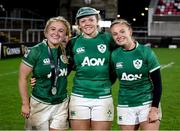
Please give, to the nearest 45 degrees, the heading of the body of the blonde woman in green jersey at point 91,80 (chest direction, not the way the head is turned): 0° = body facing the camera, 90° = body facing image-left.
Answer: approximately 0°

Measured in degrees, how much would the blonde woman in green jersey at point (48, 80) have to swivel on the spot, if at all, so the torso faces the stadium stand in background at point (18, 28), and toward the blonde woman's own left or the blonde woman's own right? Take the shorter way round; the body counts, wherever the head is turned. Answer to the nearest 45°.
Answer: approximately 135° to the blonde woman's own left

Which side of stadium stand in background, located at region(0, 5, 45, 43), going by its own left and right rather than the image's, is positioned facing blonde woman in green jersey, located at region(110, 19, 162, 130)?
front

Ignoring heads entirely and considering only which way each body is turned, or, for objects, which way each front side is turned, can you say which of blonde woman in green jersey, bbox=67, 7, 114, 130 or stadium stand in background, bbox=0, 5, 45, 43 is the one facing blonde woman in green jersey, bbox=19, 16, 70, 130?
the stadium stand in background

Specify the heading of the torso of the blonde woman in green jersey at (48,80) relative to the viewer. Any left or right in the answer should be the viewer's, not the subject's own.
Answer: facing the viewer and to the right of the viewer

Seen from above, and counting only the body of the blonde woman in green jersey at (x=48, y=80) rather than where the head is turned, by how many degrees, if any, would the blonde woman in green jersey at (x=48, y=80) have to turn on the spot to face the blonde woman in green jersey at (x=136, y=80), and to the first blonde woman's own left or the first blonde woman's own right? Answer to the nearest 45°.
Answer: approximately 45° to the first blonde woman's own left

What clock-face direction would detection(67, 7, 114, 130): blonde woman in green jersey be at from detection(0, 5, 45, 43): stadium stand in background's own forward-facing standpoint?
The blonde woman in green jersey is roughly at 12 o'clock from the stadium stand in background.

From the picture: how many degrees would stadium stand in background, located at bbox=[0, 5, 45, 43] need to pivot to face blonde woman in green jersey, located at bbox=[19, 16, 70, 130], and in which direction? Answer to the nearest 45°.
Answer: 0° — it already faces them

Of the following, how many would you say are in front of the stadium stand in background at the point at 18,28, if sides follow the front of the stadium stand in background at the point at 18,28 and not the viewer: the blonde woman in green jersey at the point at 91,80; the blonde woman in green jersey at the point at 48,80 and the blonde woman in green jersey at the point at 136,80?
3

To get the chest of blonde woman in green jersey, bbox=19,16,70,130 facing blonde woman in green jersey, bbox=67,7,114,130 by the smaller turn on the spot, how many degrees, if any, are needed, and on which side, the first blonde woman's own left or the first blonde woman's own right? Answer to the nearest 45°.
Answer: approximately 45° to the first blonde woman's own left

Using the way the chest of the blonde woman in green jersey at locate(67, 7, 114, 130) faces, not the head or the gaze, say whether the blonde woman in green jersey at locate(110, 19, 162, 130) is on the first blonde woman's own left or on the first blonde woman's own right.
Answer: on the first blonde woman's own left
